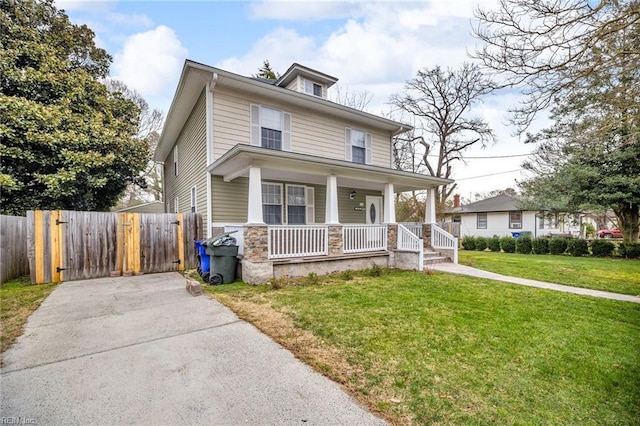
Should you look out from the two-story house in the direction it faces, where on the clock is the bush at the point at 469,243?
The bush is roughly at 9 o'clock from the two-story house.

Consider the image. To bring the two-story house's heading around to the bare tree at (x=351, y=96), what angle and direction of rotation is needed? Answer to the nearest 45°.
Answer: approximately 135° to its left

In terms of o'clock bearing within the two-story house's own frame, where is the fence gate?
The fence gate is roughly at 4 o'clock from the two-story house.

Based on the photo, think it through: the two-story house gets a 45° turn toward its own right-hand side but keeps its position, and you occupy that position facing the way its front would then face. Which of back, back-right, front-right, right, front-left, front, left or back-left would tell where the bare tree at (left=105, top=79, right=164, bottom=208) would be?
back-right

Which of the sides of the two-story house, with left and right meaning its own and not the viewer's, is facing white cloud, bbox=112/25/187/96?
back

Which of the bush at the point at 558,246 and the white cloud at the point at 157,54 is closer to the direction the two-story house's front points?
the bush

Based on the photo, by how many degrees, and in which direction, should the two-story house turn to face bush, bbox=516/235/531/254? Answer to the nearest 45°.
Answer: approximately 90° to its left

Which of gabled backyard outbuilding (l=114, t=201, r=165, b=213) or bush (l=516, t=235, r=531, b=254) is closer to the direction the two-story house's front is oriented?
the bush

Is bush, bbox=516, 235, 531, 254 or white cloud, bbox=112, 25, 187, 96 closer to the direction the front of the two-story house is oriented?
the bush

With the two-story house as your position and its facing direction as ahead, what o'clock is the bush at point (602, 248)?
The bush is roughly at 10 o'clock from the two-story house.

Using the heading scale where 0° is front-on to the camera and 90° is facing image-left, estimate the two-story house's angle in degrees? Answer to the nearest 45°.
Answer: approximately 315°

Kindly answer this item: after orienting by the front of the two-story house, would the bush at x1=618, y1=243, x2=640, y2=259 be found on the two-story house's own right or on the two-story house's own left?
on the two-story house's own left

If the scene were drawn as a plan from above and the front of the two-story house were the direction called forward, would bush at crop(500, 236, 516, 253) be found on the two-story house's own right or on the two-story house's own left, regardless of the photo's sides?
on the two-story house's own left
